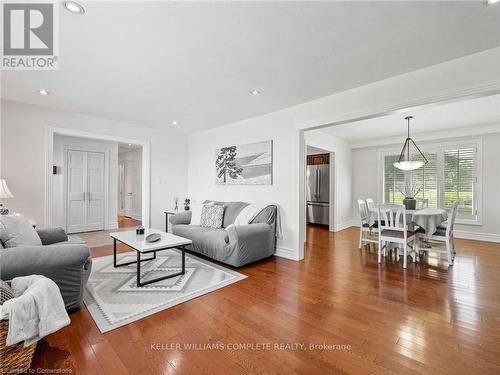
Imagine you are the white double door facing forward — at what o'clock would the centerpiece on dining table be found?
The centerpiece on dining table is roughly at 10 o'clock from the white double door.

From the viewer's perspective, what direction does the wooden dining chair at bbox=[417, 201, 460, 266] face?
to the viewer's left

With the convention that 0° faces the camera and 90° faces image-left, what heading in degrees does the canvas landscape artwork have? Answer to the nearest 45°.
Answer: approximately 45°

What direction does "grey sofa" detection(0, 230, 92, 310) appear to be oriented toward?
to the viewer's right

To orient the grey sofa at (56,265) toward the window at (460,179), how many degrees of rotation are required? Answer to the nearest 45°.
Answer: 0° — it already faces it

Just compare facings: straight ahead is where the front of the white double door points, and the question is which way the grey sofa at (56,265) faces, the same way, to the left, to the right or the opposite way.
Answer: to the left

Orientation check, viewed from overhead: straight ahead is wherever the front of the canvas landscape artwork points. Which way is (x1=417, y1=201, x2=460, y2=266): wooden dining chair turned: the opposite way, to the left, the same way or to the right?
to the right
